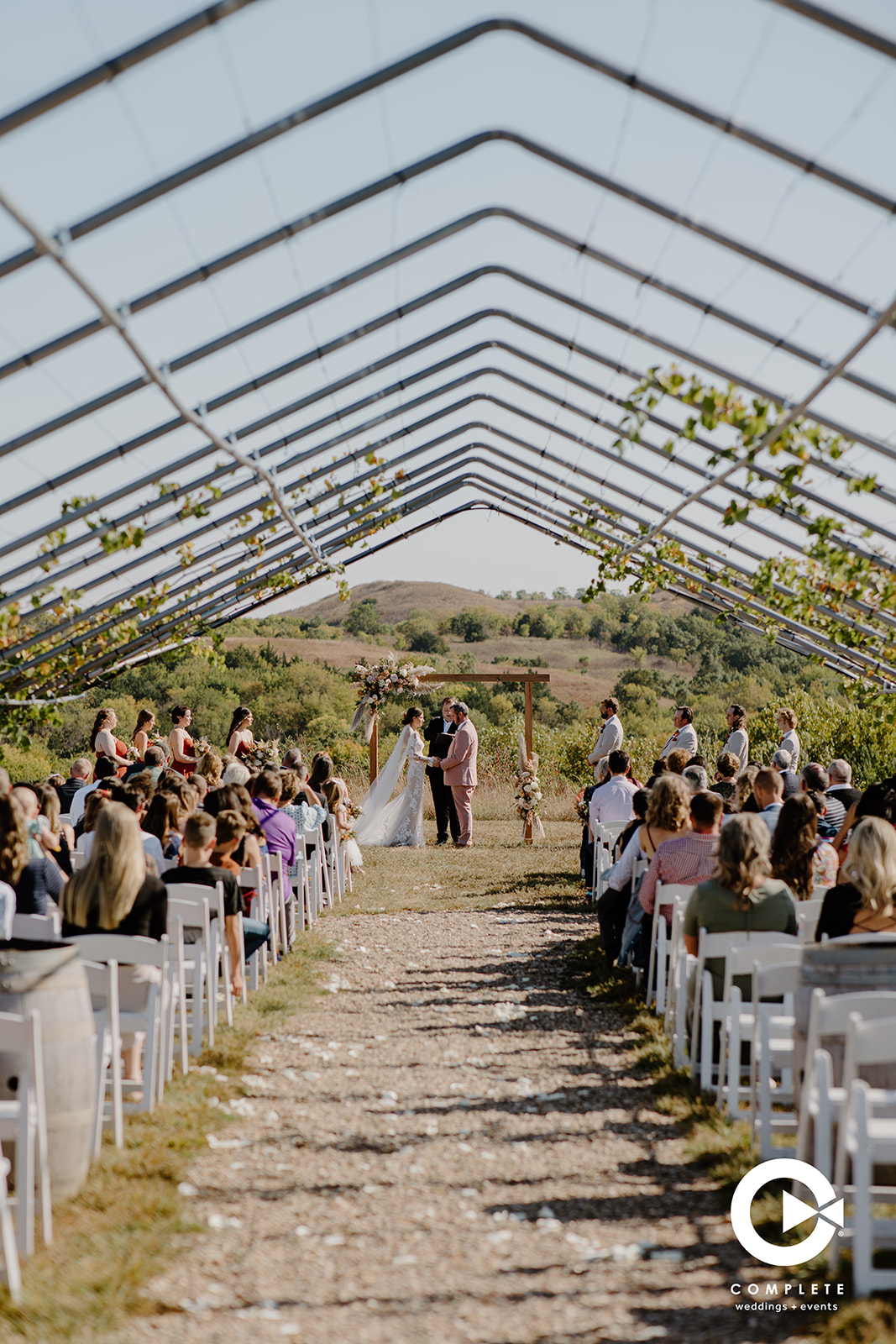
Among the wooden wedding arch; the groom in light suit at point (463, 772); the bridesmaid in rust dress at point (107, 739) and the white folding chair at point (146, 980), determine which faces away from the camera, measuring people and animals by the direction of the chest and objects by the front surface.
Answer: the white folding chair

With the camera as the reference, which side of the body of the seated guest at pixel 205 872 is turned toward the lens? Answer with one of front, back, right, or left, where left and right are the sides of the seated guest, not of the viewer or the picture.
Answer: back

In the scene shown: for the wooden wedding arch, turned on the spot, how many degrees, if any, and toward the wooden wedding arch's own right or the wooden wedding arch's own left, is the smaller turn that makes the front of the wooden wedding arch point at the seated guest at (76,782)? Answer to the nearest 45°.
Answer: approximately 45° to the wooden wedding arch's own right

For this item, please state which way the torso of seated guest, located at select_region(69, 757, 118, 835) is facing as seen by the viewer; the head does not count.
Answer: away from the camera

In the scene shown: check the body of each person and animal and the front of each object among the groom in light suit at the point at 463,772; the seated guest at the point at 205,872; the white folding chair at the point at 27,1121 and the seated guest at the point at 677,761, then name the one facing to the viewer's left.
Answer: the groom in light suit

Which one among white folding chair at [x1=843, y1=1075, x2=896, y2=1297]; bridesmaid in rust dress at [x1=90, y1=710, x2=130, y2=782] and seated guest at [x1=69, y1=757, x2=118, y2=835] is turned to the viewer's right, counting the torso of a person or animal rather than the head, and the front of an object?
the bridesmaid in rust dress

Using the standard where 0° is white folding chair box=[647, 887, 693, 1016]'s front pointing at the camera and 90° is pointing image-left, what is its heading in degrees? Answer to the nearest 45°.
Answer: approximately 180°

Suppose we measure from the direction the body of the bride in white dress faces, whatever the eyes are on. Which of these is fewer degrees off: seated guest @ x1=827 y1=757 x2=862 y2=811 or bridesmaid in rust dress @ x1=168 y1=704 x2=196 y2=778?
the seated guest

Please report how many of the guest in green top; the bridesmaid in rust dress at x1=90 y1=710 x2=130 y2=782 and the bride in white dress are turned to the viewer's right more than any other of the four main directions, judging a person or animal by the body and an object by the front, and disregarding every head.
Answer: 2

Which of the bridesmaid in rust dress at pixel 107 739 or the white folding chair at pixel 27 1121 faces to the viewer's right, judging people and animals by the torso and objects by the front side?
the bridesmaid in rust dress

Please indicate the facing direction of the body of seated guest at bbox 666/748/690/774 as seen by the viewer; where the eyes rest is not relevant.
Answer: away from the camera

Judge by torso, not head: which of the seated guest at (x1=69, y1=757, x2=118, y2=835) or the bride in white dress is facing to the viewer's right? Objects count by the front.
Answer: the bride in white dress

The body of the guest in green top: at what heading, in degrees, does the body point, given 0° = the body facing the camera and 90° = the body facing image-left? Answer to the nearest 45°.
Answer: approximately 180°

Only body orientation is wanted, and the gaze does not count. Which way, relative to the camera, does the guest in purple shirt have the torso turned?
away from the camera

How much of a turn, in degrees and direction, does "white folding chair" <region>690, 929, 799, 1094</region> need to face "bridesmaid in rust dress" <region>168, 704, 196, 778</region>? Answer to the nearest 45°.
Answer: approximately 45° to its left

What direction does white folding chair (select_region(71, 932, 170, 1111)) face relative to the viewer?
away from the camera
